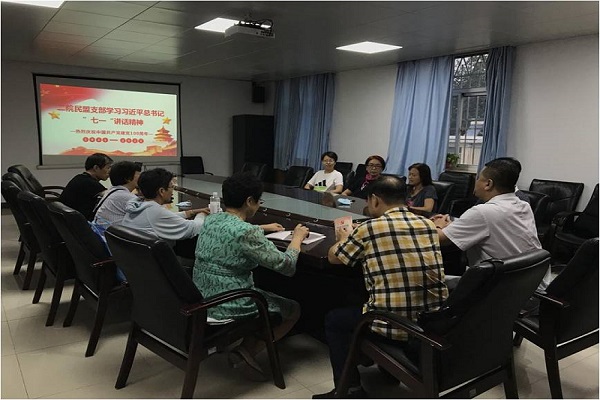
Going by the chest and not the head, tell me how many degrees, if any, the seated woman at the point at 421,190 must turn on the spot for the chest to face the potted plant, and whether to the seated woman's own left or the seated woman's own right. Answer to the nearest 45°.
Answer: approximately 135° to the seated woman's own right

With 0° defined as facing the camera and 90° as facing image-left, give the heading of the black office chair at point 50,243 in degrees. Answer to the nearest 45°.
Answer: approximately 225°

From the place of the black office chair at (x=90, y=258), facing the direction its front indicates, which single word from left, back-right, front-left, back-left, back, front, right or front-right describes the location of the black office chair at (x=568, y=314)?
right

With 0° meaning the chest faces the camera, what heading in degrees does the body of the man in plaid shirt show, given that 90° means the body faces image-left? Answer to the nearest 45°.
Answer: approximately 135°

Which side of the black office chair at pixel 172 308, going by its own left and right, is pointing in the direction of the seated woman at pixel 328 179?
front

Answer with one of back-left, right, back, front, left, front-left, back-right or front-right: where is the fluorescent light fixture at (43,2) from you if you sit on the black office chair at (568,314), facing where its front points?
front-left

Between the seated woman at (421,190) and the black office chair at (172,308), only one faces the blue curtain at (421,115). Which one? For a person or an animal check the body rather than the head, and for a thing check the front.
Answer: the black office chair

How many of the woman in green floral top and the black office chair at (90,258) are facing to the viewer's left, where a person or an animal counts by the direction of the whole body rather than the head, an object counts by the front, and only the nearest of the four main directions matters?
0

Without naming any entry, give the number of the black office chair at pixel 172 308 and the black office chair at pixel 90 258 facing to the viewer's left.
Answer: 0

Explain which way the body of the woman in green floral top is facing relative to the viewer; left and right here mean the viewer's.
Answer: facing away from the viewer and to the right of the viewer

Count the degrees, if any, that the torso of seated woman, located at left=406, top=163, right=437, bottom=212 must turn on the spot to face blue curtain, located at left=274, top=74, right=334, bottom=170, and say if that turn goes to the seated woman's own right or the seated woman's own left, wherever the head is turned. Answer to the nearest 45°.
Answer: approximately 90° to the seated woman's own right

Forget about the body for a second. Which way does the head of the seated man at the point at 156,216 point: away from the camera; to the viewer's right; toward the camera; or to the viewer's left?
to the viewer's right

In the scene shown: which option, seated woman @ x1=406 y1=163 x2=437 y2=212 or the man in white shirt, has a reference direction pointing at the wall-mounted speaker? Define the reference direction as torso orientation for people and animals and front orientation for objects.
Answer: the man in white shirt

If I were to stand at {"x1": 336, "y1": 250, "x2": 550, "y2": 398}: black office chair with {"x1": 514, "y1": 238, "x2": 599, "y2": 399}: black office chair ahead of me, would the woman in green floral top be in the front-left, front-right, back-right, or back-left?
back-left

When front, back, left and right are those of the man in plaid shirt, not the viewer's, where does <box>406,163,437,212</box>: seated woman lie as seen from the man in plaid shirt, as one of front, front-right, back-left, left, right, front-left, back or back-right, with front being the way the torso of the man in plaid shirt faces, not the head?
front-right

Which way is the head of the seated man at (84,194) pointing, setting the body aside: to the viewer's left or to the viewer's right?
to the viewer's right

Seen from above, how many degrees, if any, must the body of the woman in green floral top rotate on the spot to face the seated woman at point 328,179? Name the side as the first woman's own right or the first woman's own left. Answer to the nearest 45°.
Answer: approximately 45° to the first woman's own left
